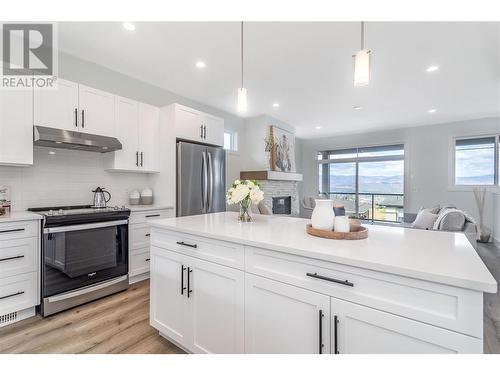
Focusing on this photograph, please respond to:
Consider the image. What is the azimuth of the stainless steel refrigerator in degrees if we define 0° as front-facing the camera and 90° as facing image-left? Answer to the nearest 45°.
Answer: approximately 315°

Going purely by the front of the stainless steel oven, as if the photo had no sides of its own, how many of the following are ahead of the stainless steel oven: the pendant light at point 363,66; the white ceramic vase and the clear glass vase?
3

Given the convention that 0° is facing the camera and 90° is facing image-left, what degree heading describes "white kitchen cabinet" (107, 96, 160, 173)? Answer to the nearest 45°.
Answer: approximately 315°

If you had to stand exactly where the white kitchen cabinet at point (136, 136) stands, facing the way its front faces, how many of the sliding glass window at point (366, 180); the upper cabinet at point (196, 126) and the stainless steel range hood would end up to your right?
1

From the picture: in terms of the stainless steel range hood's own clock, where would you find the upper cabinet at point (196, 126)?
The upper cabinet is roughly at 10 o'clock from the stainless steel range hood.

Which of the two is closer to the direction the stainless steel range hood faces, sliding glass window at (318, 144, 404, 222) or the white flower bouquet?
the white flower bouquet

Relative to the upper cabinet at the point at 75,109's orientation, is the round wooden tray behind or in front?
in front

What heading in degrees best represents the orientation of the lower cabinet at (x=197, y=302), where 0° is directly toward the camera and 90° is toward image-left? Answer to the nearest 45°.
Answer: approximately 45°

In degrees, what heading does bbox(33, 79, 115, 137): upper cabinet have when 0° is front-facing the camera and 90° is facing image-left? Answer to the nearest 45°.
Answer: approximately 315°
